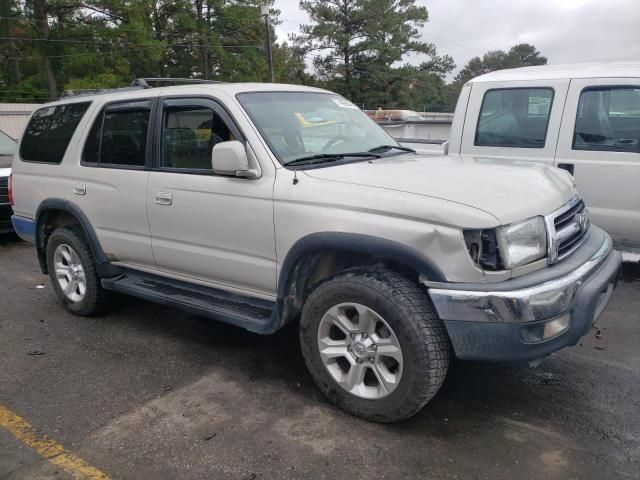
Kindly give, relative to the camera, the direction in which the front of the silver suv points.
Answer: facing the viewer and to the right of the viewer

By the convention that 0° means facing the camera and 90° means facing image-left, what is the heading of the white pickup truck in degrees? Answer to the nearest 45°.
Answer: approximately 270°

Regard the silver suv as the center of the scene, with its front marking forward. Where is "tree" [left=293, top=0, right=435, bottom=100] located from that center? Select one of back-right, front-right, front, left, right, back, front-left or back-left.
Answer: back-left

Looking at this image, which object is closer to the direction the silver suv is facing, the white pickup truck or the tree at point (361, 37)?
the white pickup truck

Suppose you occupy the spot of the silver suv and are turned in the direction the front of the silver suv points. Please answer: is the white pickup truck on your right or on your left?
on your left

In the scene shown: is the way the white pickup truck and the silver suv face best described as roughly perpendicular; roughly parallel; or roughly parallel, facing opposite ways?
roughly parallel

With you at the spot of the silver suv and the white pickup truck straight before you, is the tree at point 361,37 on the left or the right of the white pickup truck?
left

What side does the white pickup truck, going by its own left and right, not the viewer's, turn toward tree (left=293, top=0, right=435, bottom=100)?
left

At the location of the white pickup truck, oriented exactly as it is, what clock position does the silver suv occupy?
The silver suv is roughly at 4 o'clock from the white pickup truck.
